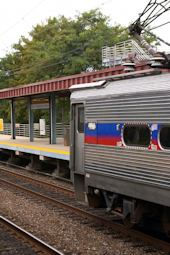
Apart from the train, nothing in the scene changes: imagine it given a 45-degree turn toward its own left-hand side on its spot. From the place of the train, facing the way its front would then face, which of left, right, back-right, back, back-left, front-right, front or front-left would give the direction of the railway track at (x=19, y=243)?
front

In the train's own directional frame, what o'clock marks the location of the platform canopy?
The platform canopy is roughly at 1 o'clock from the train.
